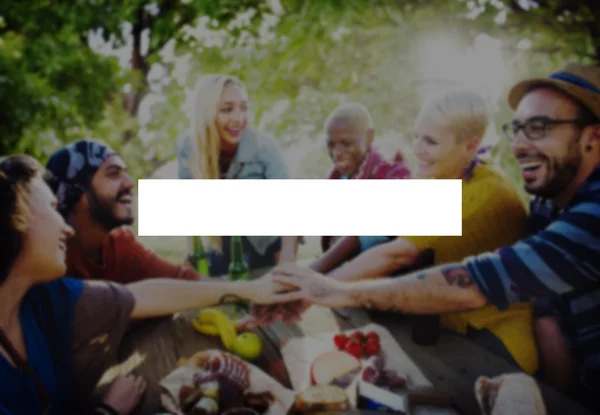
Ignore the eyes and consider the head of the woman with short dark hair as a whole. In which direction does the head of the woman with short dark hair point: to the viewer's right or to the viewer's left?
to the viewer's right

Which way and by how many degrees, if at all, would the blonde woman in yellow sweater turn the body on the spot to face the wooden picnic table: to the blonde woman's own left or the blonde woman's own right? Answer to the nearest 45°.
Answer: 0° — they already face it

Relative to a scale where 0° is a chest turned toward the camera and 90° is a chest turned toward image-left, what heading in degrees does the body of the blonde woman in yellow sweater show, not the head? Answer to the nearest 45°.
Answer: approximately 90°

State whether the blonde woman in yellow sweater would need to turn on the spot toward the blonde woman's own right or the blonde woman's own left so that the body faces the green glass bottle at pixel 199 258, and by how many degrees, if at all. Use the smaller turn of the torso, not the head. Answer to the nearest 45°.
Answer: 0° — they already face it

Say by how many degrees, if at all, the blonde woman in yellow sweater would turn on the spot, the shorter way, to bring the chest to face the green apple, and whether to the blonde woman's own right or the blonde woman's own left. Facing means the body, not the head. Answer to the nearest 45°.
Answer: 0° — they already face it

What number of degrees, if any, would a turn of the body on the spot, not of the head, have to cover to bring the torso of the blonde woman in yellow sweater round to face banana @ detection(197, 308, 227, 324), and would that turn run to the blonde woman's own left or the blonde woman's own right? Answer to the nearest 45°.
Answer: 0° — they already face it

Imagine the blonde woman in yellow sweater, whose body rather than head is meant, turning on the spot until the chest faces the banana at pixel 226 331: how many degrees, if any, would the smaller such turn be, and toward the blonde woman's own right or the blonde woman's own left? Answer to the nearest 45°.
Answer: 0° — they already face it

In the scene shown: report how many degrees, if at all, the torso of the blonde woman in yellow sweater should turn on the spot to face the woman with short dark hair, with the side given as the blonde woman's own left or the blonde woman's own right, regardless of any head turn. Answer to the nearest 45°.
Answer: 0° — they already face them
